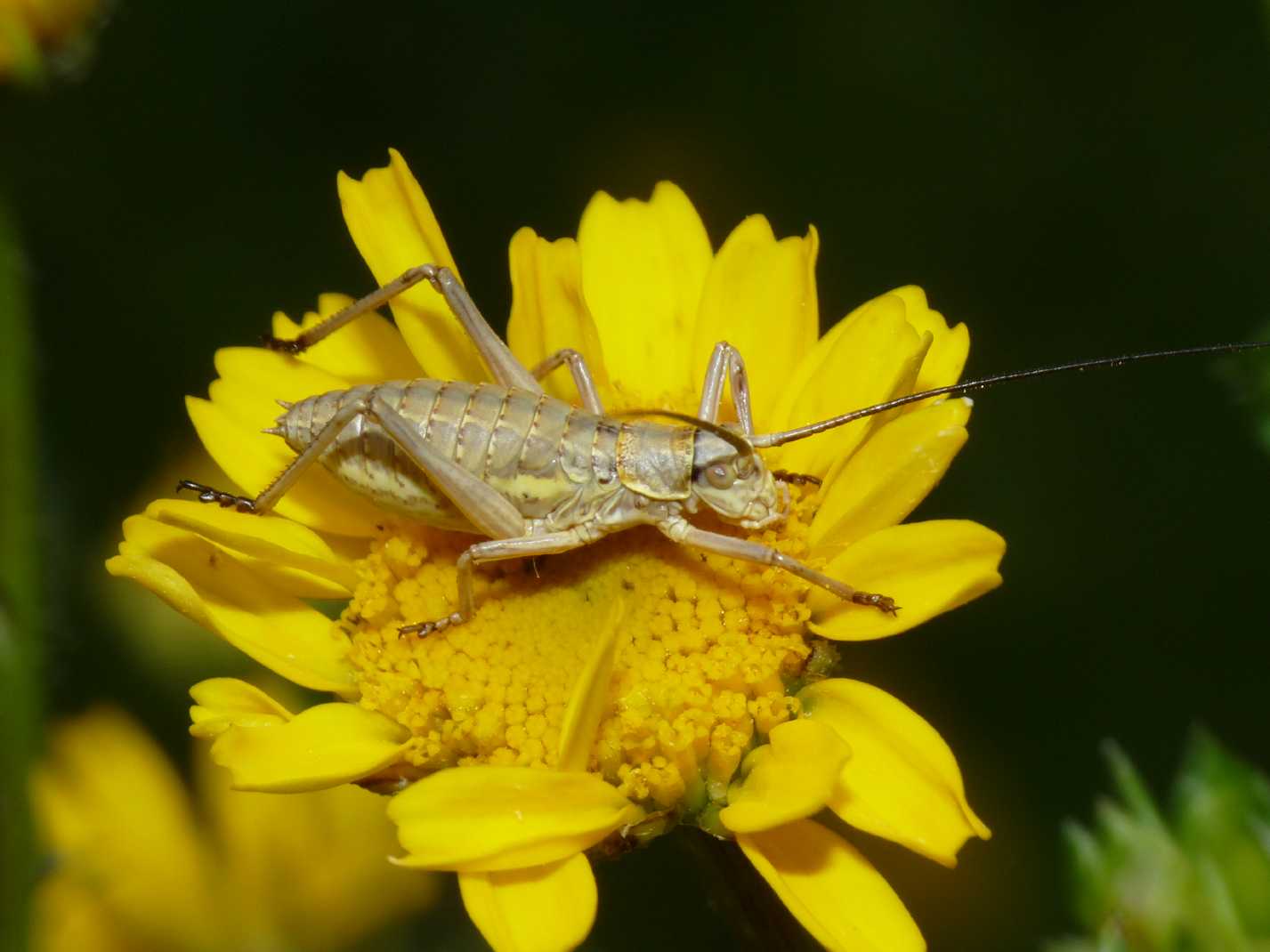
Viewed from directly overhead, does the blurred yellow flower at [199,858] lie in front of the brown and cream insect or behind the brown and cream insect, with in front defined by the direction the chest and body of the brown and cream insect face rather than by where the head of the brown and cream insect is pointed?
behind

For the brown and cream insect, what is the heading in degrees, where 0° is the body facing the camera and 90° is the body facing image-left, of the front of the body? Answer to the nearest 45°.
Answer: approximately 270°
